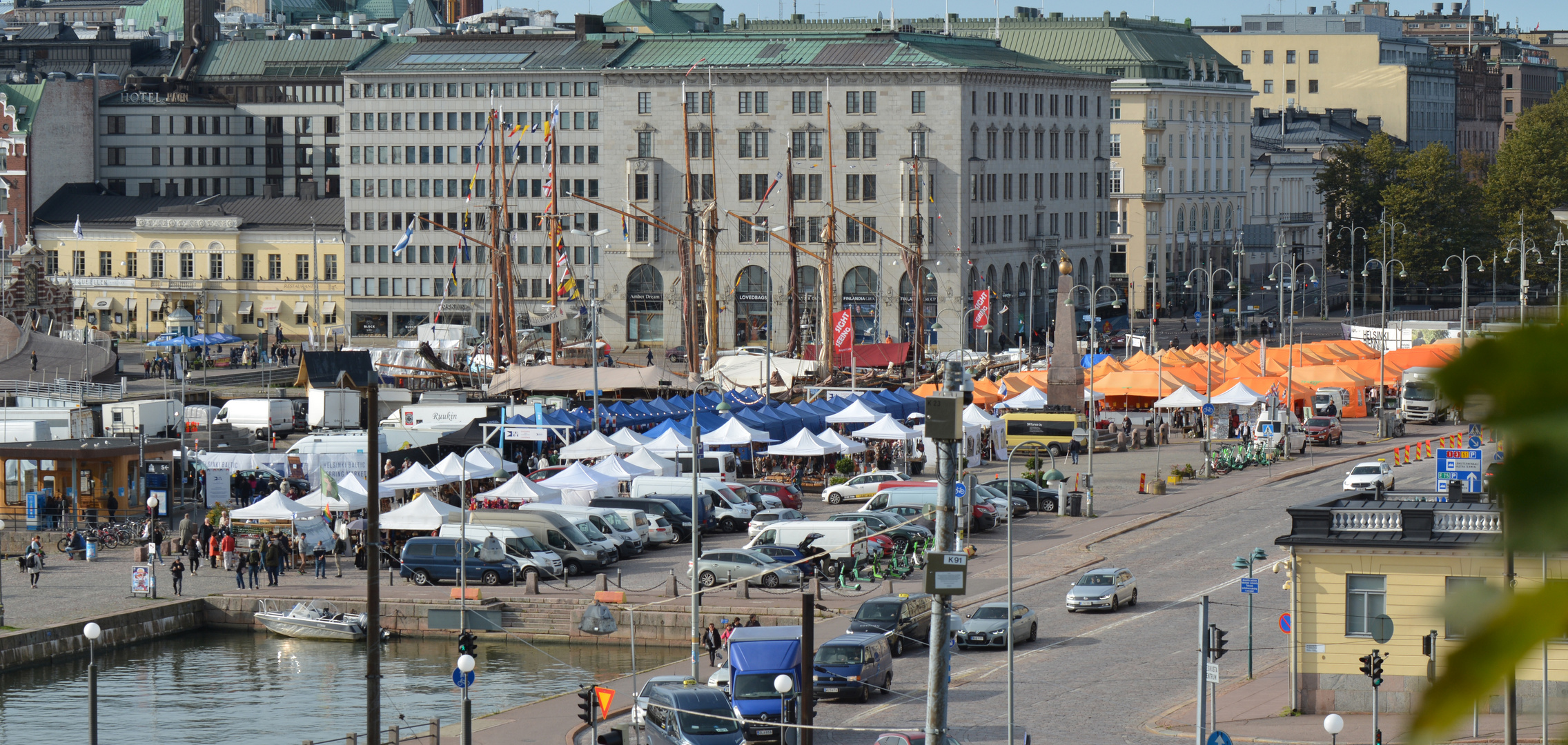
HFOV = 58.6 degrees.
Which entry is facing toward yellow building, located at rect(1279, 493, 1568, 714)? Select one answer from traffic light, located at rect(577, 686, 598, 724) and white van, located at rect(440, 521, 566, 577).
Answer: the white van

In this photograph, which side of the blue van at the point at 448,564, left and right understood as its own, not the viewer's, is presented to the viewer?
right

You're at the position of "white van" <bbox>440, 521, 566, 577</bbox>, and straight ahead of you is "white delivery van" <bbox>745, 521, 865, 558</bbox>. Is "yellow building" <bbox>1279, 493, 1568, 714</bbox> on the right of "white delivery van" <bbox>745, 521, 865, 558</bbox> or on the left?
right

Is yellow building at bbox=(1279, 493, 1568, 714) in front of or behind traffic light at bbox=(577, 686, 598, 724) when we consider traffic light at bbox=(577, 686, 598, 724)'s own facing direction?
behind

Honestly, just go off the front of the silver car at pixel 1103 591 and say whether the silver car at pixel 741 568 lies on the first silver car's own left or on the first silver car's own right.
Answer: on the first silver car's own right

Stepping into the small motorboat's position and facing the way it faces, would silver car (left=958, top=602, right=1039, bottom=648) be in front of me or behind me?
behind

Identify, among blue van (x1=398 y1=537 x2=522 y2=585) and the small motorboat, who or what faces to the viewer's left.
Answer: the small motorboat

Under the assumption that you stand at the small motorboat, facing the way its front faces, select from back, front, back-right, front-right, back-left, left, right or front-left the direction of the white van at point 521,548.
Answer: back
